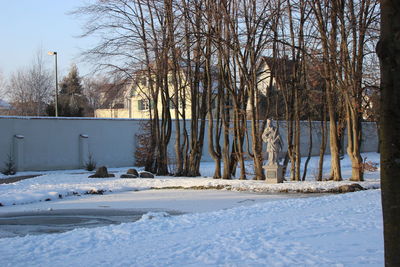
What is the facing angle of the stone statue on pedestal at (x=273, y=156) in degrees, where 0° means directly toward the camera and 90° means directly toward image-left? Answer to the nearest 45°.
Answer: approximately 45°

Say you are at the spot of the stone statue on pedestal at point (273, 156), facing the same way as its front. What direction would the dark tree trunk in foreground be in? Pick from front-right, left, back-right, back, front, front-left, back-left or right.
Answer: front-left

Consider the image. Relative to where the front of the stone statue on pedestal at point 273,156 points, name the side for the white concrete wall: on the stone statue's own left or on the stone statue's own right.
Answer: on the stone statue's own right

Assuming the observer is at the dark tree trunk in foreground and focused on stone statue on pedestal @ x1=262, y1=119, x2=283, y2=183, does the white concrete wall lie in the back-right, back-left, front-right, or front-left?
front-left
